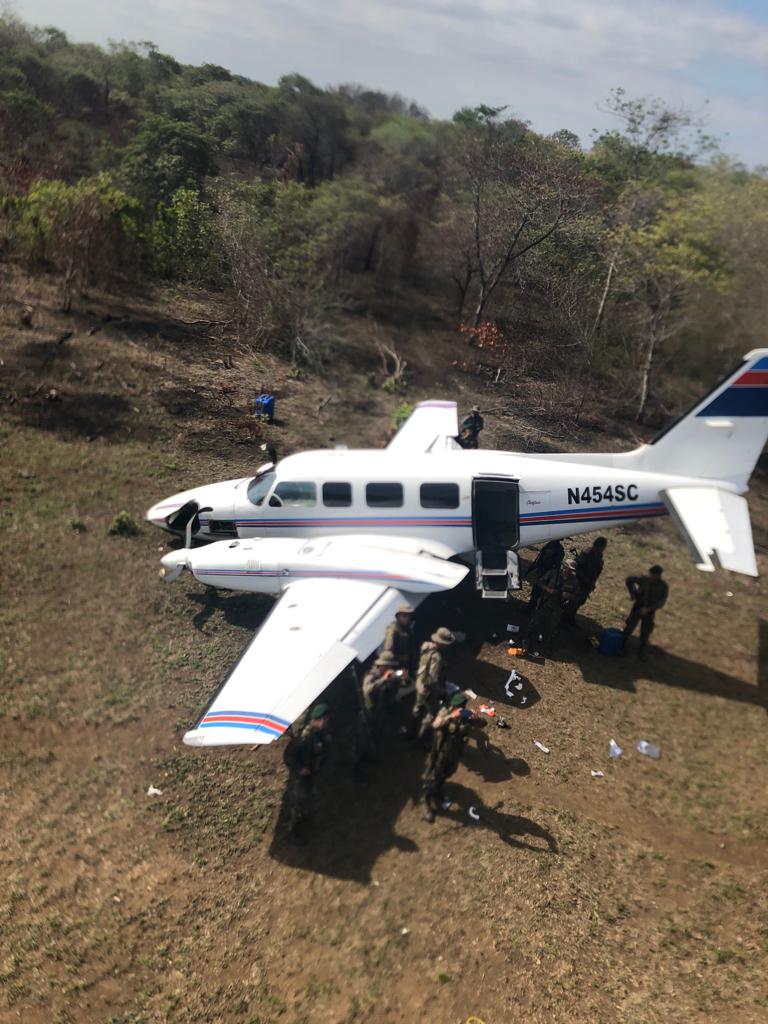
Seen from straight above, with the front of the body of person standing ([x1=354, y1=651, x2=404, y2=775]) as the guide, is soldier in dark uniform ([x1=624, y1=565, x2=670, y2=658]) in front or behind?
in front

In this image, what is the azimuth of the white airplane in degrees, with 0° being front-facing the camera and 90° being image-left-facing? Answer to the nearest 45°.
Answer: approximately 90°

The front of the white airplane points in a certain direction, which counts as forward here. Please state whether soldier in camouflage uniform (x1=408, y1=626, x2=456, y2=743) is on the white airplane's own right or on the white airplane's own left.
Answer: on the white airplane's own left

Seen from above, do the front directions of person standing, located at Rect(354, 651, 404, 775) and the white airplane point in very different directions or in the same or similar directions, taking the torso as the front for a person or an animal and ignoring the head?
very different directions

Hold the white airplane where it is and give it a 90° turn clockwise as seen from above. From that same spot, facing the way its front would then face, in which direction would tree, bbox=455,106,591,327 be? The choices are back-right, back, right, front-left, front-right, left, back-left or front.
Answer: front

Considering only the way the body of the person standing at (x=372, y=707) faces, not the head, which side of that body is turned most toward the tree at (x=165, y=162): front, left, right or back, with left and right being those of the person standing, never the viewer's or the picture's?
left
